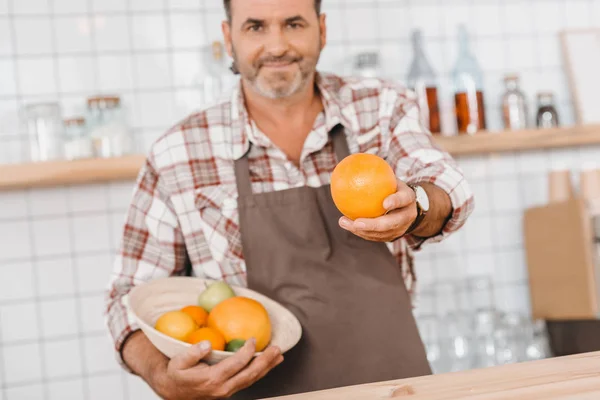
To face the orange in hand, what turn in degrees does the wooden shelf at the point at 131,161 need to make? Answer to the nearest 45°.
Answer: approximately 45° to its left

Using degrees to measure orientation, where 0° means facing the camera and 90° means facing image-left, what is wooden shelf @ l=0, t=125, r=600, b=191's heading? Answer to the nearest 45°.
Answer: approximately 0°

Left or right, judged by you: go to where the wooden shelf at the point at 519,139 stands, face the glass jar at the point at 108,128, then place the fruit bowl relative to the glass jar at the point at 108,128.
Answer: left

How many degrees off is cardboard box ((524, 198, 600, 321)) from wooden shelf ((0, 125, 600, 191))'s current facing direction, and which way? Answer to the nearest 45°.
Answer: approximately 90° to its left

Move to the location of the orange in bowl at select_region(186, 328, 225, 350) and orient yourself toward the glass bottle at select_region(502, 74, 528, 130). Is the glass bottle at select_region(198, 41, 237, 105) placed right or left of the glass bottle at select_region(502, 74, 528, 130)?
left

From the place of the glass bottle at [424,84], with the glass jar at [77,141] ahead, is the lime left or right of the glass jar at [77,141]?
left
